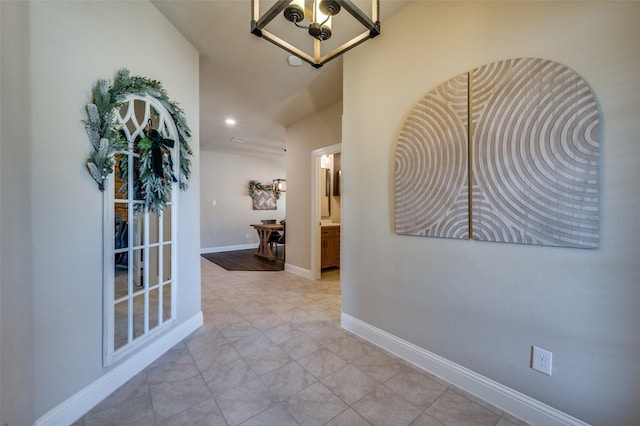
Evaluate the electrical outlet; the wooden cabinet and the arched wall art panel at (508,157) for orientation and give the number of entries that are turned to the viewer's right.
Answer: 0

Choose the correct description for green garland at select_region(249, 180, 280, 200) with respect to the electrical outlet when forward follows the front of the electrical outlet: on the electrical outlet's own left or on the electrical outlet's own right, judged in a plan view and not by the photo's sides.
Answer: on the electrical outlet's own right

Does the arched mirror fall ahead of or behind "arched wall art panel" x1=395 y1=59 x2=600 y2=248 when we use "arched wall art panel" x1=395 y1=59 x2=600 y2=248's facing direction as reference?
ahead

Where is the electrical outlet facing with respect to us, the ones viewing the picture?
facing the viewer and to the left of the viewer

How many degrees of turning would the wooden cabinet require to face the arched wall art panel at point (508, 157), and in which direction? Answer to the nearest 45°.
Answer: approximately 45° to its left

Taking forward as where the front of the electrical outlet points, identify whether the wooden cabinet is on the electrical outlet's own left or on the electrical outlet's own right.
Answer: on the electrical outlet's own right

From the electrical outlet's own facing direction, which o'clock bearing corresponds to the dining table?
The dining table is roughly at 2 o'clock from the electrical outlet.

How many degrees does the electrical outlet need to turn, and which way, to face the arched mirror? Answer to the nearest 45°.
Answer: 0° — it already faces it

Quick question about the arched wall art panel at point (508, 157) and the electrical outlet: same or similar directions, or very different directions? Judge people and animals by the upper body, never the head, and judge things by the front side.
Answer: same or similar directions

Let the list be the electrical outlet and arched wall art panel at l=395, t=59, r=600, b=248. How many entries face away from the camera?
0

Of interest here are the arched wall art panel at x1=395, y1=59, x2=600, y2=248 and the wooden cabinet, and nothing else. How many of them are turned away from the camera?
0

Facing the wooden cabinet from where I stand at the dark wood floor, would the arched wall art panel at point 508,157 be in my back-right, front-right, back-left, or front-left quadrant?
front-right
